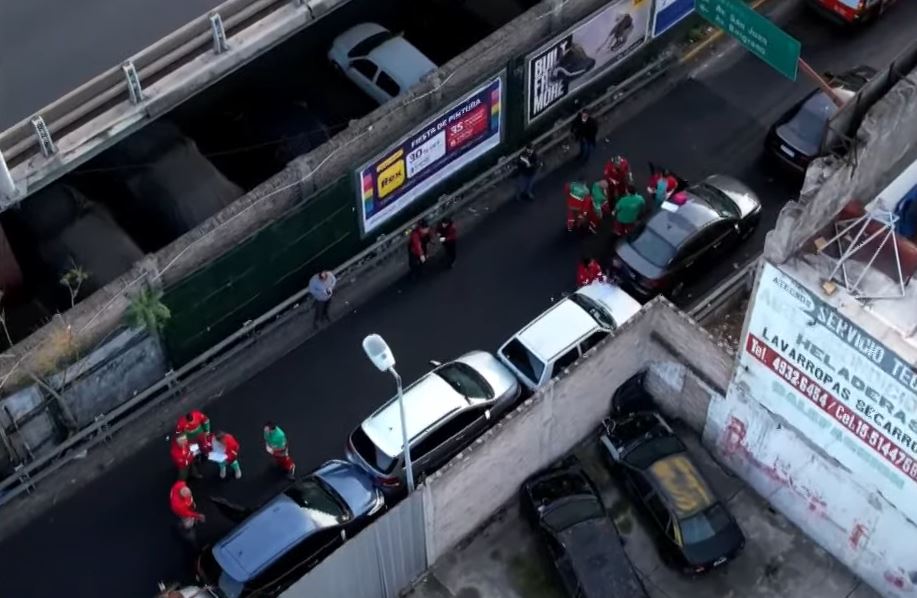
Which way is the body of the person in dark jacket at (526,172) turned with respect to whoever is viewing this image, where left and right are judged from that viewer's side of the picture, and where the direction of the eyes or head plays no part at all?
facing the viewer and to the right of the viewer

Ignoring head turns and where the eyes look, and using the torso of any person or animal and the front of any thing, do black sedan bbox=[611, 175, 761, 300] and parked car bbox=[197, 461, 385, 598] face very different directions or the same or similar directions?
same or similar directions

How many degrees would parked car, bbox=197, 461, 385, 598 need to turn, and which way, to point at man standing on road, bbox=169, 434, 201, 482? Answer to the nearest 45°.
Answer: approximately 90° to its left

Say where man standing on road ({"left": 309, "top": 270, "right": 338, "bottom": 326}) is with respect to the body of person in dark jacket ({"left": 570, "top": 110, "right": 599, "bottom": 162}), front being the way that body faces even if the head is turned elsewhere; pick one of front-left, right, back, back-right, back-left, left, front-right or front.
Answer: front-right

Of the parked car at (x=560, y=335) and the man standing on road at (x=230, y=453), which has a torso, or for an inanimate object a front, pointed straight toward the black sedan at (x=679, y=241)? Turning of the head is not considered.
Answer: the parked car

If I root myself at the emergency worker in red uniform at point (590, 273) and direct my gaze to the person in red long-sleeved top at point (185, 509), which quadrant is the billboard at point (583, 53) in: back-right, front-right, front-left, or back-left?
back-right

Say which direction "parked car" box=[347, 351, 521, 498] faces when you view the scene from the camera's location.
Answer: facing away from the viewer and to the right of the viewer

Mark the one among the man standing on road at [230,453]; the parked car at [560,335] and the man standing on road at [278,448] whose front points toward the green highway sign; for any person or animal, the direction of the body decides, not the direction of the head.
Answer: the parked car

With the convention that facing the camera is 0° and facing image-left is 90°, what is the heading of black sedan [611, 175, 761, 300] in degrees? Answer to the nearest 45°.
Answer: approximately 225°

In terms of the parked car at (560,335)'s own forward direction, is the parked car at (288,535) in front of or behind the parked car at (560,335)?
behind

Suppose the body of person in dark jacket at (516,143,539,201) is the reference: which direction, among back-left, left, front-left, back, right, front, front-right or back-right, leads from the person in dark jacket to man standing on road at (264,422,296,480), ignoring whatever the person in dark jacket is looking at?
right

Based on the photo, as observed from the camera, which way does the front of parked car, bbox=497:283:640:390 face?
facing away from the viewer and to the right of the viewer

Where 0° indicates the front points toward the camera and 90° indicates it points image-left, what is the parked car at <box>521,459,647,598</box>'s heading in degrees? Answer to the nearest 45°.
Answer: approximately 135°

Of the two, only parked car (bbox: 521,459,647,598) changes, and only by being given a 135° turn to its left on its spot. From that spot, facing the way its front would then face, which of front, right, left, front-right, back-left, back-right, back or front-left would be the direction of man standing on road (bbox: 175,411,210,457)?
right

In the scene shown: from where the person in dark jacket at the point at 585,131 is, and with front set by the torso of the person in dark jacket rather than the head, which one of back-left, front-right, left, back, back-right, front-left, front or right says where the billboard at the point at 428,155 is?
front-right

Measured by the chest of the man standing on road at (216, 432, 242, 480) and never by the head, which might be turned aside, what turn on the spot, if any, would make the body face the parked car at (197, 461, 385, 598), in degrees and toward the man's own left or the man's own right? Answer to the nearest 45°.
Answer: approximately 90° to the man's own left

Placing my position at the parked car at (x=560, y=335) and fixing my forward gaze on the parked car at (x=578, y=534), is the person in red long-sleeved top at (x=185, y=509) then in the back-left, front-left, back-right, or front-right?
front-right

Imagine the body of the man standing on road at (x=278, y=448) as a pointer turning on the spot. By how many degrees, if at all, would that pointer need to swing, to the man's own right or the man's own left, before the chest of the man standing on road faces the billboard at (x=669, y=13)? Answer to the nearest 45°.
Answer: approximately 135° to the man's own right

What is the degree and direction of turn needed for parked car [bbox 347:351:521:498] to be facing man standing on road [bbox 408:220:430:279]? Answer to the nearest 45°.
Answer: approximately 45° to its left
